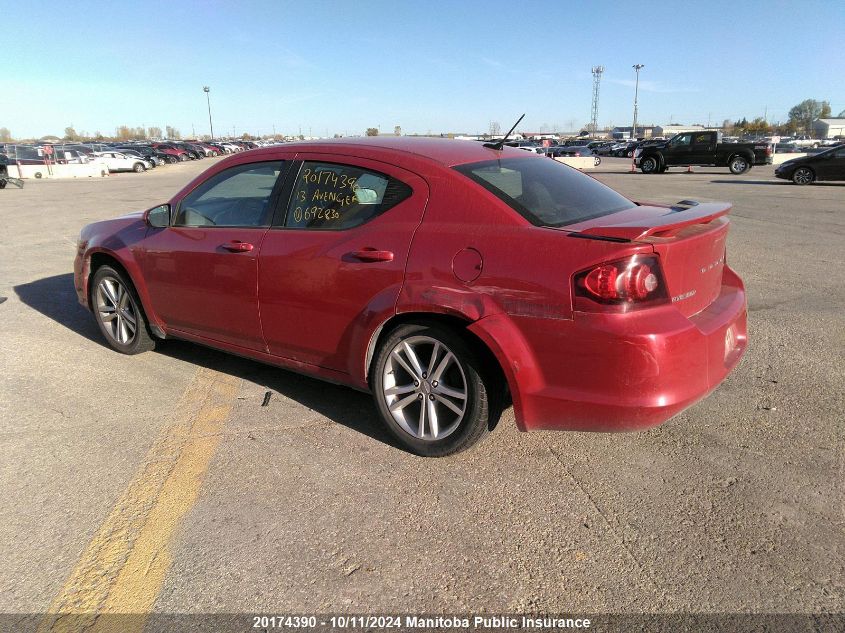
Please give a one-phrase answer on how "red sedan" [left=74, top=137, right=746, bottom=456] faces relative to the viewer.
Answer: facing away from the viewer and to the left of the viewer

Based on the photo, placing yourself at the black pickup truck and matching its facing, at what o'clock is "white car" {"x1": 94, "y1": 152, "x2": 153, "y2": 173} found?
The white car is roughly at 12 o'clock from the black pickup truck.

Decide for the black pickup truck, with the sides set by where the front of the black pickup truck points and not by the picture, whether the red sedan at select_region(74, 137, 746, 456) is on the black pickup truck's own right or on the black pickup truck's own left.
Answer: on the black pickup truck's own left

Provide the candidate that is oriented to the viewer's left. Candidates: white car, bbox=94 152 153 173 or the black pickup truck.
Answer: the black pickup truck

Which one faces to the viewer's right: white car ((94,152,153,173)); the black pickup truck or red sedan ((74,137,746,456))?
the white car

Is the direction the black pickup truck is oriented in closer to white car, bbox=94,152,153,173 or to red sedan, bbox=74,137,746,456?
the white car

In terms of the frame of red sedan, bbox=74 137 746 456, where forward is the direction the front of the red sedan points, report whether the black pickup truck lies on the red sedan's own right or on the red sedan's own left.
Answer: on the red sedan's own right

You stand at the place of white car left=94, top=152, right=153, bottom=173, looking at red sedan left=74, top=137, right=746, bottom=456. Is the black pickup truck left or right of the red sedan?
left

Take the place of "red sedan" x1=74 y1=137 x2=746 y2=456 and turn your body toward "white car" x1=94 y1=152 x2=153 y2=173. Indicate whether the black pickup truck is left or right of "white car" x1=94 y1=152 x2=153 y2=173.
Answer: right

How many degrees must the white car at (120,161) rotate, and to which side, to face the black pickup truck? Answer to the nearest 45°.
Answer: approximately 45° to its right

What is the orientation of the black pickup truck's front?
to the viewer's left

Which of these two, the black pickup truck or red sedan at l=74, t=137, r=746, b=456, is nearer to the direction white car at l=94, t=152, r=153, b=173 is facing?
the black pickup truck
